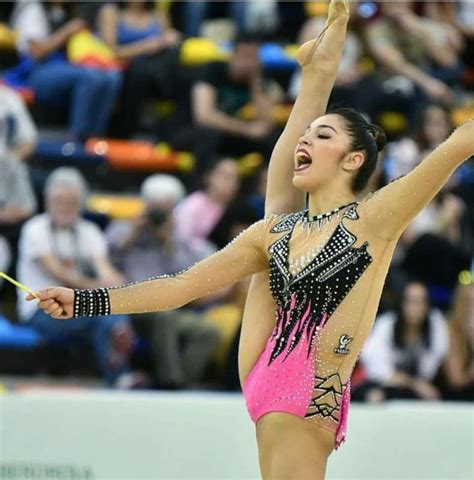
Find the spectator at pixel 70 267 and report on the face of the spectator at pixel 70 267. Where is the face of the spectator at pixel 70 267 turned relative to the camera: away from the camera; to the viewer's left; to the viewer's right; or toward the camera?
toward the camera

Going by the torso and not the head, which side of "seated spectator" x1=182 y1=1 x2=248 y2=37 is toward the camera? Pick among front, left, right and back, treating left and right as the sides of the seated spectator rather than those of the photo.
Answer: front

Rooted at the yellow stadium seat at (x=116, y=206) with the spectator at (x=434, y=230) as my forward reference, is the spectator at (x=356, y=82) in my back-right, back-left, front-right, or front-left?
front-left

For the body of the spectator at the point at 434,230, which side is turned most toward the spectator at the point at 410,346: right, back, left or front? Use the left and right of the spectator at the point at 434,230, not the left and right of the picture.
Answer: front

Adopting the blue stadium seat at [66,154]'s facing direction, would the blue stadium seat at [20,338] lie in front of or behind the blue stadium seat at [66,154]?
in front

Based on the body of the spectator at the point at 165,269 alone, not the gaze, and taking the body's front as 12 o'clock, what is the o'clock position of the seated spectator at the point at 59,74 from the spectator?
The seated spectator is roughly at 5 o'clock from the spectator.

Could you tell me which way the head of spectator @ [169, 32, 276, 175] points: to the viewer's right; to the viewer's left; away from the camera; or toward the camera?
toward the camera

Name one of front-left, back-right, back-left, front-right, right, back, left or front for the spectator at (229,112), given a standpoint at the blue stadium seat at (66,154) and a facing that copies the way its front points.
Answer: left

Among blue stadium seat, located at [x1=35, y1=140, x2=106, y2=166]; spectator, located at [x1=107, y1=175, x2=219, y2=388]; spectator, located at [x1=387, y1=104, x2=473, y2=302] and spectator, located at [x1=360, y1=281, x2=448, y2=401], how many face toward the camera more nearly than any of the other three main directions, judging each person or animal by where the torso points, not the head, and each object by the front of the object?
4

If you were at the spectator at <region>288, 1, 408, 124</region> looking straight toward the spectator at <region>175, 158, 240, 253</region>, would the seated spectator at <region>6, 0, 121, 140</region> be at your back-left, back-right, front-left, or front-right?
front-right

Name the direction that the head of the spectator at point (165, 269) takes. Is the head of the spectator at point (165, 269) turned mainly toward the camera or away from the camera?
toward the camera

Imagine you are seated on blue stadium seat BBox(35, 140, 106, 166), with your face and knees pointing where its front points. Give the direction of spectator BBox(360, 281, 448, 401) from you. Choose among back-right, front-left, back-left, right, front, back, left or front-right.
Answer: front-left

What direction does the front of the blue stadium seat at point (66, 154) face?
toward the camera

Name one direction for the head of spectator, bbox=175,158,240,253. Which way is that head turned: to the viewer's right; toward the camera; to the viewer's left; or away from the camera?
toward the camera

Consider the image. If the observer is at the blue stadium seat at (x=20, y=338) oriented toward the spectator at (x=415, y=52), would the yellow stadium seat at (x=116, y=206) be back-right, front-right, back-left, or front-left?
front-left

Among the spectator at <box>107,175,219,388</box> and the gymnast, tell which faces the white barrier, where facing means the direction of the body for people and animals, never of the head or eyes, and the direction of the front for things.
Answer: the spectator
